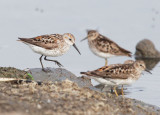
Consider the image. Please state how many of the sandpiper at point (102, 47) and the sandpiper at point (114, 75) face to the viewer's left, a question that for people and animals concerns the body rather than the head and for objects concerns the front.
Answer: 1

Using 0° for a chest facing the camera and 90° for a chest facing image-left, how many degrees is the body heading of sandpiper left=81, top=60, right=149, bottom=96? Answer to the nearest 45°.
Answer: approximately 270°

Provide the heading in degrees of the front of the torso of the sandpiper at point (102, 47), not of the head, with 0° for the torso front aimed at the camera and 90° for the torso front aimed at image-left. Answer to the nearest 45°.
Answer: approximately 90°

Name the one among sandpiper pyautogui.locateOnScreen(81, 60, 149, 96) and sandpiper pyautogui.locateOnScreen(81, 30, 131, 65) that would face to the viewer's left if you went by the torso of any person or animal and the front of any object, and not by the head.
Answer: sandpiper pyautogui.locateOnScreen(81, 30, 131, 65)

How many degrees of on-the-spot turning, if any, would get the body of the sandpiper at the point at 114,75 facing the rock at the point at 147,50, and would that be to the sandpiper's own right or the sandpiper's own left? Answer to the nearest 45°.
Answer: approximately 90° to the sandpiper's own left

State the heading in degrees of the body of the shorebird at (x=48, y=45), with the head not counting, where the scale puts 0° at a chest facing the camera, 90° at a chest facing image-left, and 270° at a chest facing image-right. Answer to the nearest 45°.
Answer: approximately 270°

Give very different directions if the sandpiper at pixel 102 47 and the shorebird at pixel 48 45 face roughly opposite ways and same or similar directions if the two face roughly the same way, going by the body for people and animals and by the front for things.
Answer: very different directions

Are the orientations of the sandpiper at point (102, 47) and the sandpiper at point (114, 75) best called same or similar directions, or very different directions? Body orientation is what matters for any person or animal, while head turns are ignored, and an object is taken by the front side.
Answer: very different directions

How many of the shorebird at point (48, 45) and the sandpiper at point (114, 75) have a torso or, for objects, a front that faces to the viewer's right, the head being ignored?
2
